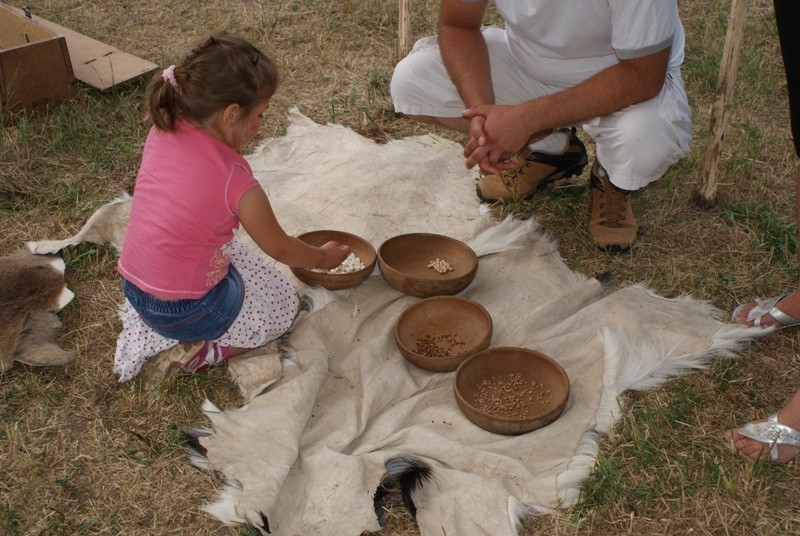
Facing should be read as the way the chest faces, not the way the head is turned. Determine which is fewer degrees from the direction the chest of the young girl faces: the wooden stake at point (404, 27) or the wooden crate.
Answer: the wooden stake

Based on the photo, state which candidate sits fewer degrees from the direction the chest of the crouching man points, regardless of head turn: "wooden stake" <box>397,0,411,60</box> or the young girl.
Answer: the young girl

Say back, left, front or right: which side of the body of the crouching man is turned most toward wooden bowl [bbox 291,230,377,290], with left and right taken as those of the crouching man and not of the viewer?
front

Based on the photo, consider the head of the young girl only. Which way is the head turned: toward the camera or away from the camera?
away from the camera

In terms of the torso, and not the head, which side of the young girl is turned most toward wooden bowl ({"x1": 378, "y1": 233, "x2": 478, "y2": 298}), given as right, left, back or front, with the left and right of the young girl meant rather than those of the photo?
front

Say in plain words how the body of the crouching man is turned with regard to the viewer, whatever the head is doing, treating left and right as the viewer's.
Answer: facing the viewer and to the left of the viewer

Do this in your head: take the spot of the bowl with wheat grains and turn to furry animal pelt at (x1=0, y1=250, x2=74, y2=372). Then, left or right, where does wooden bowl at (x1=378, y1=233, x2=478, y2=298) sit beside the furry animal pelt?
right

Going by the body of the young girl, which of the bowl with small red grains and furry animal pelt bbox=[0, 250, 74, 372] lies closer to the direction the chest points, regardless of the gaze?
the bowl with small red grains

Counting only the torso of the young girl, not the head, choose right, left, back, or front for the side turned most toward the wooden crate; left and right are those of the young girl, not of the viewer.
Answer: left

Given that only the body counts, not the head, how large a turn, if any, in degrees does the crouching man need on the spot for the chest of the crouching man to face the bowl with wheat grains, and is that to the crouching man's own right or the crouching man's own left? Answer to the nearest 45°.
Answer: approximately 45° to the crouching man's own left

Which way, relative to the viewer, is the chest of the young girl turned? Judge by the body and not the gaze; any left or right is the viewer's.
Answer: facing away from the viewer and to the right of the viewer

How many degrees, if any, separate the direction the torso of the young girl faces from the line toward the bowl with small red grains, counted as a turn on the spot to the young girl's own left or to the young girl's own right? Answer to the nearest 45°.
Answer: approximately 45° to the young girl's own right
